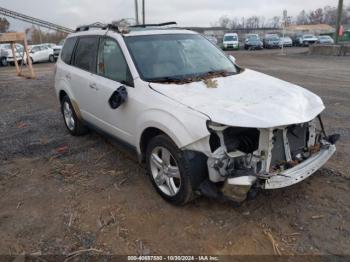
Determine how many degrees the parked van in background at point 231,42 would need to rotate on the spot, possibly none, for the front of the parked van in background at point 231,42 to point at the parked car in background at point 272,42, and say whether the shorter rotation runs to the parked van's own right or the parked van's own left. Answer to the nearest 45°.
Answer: approximately 135° to the parked van's own left

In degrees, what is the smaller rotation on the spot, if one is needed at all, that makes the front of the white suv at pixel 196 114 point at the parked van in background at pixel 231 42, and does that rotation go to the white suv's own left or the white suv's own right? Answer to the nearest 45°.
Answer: approximately 135° to the white suv's own left

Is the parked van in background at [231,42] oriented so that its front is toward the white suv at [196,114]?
yes

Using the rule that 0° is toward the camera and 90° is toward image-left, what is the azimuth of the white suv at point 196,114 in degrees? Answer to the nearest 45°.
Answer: approximately 315°

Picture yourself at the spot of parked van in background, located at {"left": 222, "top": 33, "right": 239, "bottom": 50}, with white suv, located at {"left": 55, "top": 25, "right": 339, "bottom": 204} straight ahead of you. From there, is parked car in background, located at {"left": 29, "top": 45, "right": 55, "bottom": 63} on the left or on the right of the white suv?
right

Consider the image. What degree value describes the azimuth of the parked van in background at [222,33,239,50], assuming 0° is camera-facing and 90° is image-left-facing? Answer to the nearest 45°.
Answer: approximately 0°

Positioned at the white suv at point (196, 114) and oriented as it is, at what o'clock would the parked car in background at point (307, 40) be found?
The parked car in background is roughly at 8 o'clock from the white suv.

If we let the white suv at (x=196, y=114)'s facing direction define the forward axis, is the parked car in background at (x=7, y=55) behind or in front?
behind

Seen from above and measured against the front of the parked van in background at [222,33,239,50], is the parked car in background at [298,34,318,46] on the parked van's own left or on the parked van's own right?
on the parked van's own left

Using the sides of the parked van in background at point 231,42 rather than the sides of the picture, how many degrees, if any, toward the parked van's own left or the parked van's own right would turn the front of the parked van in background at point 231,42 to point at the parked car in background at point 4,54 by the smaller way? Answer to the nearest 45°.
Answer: approximately 45° to the parked van's own right

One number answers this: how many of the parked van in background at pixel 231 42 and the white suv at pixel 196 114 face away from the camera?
0

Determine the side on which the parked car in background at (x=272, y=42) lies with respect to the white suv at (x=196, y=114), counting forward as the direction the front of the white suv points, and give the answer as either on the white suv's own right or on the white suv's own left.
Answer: on the white suv's own left

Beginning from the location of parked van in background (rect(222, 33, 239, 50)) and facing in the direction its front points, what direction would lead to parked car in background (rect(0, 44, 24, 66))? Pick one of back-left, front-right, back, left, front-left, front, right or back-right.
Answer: front-right

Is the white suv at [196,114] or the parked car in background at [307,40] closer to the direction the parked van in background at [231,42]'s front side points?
the white suv

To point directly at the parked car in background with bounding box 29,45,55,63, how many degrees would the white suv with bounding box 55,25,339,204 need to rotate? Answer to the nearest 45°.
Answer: approximately 180°
